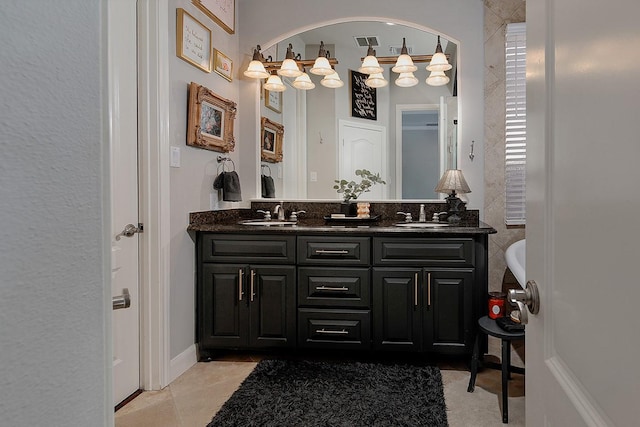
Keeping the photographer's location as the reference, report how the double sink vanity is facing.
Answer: facing the viewer

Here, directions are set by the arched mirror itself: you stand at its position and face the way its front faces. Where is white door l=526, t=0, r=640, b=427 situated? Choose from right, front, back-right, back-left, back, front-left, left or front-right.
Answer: front

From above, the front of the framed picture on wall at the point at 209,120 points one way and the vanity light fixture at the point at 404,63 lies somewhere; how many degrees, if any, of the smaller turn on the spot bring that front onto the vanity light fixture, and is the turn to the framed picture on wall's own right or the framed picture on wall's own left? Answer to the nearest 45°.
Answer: approximately 45° to the framed picture on wall's own left

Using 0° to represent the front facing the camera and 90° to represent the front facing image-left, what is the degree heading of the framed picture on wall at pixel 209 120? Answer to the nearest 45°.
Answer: approximately 315°

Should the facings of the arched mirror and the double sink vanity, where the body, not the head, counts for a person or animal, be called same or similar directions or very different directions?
same or similar directions

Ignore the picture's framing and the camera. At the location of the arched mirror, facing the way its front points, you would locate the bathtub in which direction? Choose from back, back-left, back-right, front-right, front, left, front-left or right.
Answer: front-left

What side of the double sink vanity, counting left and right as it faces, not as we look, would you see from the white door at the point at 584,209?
front

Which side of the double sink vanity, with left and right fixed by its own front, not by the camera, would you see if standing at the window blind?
left

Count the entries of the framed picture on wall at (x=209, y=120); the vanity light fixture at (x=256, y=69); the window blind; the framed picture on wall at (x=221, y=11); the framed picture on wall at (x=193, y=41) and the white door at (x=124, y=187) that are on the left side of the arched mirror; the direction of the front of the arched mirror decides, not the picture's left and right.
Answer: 1

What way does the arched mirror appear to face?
toward the camera

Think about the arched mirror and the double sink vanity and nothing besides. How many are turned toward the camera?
2

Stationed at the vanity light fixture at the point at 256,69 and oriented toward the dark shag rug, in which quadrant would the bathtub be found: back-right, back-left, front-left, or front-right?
front-left

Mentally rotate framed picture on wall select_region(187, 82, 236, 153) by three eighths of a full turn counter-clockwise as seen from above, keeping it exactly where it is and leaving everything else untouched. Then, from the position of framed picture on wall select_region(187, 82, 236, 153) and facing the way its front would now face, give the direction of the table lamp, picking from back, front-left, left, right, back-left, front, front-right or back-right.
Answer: right

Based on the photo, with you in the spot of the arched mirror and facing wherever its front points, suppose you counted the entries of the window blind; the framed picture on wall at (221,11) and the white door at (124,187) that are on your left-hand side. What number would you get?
1
